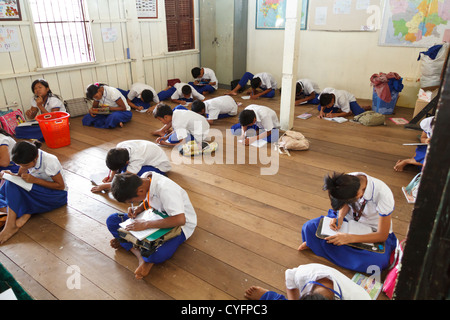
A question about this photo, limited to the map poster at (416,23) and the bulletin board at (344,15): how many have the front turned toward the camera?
2

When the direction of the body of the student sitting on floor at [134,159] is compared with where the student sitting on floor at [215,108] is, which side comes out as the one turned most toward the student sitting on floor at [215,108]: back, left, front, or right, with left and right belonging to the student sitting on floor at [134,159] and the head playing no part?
back

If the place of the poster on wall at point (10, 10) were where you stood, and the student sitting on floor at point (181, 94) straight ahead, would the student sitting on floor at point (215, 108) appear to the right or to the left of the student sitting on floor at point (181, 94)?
right

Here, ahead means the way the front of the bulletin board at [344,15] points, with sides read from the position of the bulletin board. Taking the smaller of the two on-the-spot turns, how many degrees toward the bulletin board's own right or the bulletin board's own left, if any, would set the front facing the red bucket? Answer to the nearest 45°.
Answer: approximately 45° to the bulletin board's own right

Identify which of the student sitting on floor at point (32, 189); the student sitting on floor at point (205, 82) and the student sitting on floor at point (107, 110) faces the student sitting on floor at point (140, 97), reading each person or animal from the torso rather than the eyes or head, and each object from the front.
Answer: the student sitting on floor at point (205, 82)

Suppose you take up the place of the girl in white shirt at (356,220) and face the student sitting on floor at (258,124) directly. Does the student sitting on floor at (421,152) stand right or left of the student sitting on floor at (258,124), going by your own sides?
right

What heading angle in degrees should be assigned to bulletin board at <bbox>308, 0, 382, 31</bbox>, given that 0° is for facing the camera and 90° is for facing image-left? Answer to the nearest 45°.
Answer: approximately 0°

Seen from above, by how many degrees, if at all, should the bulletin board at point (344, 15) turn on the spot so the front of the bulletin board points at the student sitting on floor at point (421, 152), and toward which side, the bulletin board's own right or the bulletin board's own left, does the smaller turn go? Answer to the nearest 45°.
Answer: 0° — it already faces them
